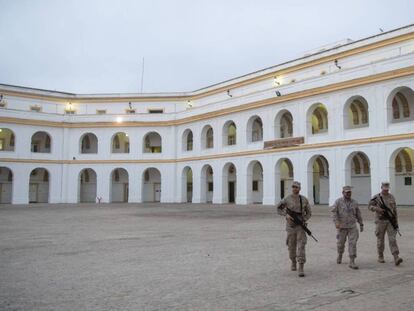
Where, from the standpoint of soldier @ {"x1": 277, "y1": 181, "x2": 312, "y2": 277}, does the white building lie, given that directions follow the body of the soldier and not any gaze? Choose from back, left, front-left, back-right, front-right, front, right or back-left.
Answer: back

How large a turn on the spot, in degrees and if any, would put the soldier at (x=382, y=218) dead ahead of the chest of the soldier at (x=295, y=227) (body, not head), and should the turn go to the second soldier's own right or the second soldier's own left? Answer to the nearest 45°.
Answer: approximately 135° to the second soldier's own left

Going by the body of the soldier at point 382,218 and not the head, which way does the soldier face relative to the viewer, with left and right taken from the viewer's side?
facing the viewer

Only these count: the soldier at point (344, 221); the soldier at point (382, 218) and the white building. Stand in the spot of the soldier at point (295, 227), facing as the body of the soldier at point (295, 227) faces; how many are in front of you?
0

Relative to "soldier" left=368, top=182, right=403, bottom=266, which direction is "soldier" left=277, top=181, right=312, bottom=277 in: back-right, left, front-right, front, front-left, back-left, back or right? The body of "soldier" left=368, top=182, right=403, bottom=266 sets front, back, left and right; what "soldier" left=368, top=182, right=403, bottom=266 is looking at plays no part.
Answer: front-right

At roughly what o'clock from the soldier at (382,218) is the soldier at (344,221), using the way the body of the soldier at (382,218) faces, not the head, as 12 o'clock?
the soldier at (344,221) is roughly at 2 o'clock from the soldier at (382,218).

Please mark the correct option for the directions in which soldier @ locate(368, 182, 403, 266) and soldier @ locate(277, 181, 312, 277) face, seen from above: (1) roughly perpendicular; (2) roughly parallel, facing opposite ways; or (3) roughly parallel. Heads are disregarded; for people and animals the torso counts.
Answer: roughly parallel

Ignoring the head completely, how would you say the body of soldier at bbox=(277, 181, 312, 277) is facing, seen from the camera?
toward the camera

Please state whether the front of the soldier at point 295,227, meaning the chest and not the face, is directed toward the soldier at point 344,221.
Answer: no

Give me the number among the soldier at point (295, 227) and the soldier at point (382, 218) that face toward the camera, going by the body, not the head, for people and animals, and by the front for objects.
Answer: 2
